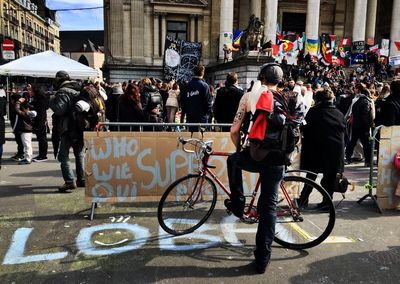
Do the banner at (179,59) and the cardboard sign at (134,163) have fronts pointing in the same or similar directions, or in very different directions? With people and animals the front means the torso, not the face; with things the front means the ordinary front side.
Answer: same or similar directions

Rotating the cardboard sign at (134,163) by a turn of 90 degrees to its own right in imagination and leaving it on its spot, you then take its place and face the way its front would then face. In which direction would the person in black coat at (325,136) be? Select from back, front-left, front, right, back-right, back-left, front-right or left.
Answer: back

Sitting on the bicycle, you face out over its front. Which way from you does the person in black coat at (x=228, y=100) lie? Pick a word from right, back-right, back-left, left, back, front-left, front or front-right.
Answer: right

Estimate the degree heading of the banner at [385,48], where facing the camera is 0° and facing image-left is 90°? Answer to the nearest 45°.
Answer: approximately 0°

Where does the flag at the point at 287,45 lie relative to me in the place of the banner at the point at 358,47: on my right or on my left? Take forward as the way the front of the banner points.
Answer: on my right

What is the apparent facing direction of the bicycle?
to the viewer's left

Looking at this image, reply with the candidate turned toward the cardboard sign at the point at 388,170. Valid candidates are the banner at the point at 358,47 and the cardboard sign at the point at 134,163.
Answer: the banner

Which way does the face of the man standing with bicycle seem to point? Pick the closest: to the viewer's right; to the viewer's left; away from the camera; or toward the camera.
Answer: away from the camera

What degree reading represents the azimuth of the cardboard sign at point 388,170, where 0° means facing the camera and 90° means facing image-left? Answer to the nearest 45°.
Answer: approximately 0°

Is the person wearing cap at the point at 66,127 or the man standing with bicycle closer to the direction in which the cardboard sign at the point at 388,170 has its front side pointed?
the man standing with bicycle

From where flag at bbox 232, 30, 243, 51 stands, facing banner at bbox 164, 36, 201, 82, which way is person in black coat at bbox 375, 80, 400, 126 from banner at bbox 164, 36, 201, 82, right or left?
left

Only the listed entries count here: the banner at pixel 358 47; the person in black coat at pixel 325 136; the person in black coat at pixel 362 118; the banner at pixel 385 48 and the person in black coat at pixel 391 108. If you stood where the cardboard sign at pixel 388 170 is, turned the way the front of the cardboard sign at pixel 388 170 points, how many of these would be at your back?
4

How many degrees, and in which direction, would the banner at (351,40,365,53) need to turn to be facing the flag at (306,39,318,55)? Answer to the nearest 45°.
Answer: approximately 90° to its right

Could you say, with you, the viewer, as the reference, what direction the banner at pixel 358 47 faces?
facing the viewer

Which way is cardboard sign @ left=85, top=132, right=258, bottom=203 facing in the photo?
toward the camera

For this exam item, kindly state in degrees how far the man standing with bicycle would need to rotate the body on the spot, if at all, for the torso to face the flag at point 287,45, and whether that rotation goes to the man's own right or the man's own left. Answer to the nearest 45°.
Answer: approximately 45° to the man's own right

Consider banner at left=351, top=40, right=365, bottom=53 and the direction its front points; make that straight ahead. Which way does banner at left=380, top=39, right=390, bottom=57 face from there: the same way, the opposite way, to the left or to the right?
the same way

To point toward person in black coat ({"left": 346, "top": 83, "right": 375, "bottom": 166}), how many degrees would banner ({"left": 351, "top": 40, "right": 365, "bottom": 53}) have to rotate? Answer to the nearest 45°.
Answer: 0° — it already faces them

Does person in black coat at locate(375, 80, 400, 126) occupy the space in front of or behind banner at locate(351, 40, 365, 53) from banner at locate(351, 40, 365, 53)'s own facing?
in front

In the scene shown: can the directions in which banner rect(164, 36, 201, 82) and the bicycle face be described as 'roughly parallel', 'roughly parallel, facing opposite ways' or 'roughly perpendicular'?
roughly perpendicular
